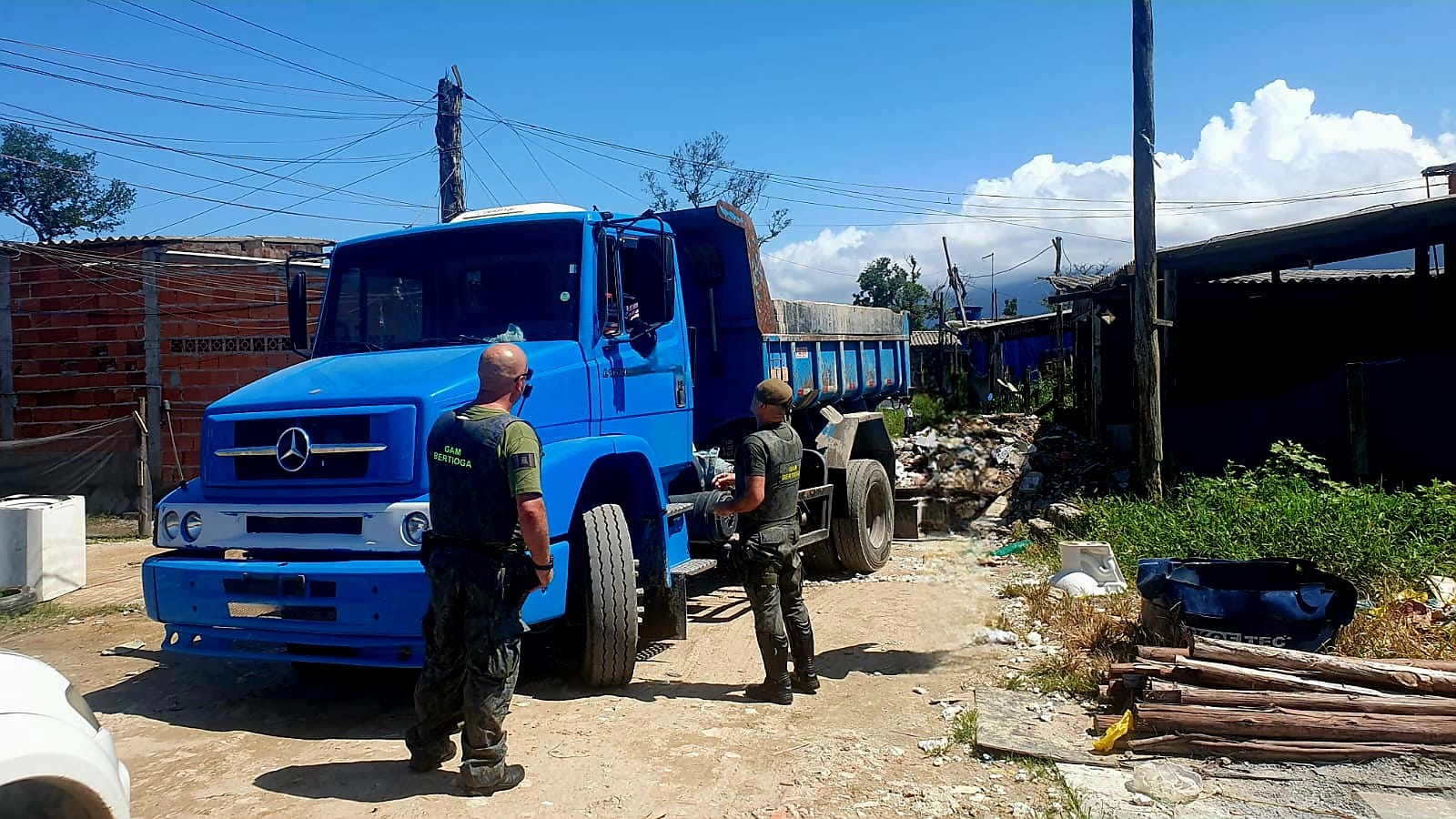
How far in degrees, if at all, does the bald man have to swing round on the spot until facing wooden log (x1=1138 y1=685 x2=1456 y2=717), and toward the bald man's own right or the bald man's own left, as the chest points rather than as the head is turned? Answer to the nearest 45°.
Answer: approximately 45° to the bald man's own right

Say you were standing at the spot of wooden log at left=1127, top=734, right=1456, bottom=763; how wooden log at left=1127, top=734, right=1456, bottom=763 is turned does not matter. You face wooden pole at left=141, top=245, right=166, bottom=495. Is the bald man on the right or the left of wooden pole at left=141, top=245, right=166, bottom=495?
left

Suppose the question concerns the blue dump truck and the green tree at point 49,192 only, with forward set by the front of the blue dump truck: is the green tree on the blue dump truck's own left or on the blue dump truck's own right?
on the blue dump truck's own right

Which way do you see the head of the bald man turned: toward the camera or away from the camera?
away from the camera

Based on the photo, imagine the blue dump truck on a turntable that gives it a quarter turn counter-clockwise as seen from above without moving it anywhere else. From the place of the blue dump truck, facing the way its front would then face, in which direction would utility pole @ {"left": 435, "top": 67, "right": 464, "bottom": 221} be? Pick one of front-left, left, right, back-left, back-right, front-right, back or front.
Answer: back-left

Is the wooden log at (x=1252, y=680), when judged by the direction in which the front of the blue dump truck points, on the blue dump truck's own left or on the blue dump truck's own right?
on the blue dump truck's own left

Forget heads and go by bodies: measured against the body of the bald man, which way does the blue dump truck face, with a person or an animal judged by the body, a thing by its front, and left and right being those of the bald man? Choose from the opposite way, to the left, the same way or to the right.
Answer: the opposite way

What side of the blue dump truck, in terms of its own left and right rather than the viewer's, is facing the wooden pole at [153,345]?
right

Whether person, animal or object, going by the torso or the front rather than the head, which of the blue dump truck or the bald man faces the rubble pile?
the bald man

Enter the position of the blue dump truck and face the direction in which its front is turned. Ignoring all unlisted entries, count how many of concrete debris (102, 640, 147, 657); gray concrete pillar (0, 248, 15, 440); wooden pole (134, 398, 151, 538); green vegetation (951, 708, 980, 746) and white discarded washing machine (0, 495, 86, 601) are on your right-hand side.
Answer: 4

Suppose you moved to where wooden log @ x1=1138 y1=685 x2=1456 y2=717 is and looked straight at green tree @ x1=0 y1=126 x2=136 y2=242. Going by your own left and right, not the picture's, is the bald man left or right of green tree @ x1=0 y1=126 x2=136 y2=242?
left

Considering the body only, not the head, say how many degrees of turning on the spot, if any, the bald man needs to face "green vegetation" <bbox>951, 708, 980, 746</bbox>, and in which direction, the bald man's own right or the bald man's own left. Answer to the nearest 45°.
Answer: approximately 45° to the bald man's own right

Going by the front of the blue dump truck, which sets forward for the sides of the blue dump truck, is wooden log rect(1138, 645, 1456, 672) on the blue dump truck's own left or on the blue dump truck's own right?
on the blue dump truck's own left

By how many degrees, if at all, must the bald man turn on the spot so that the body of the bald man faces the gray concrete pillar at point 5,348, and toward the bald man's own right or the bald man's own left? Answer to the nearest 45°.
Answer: approximately 90° to the bald man's own left

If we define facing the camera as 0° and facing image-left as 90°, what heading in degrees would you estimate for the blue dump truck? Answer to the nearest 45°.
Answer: approximately 45°

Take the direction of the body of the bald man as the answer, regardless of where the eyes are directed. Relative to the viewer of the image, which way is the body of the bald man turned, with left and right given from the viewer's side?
facing away from the viewer and to the right of the viewer
